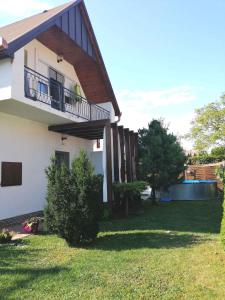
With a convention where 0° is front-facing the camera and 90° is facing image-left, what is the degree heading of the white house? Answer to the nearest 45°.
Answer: approximately 315°

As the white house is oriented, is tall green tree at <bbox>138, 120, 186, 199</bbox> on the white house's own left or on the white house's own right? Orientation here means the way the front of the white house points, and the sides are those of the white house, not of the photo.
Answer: on the white house's own left

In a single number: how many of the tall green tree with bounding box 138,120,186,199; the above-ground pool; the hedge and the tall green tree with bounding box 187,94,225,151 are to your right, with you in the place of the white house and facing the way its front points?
0

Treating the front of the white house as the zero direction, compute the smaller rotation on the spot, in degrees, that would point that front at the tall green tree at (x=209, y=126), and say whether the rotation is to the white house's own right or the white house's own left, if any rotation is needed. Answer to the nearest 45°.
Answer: approximately 90° to the white house's own left
